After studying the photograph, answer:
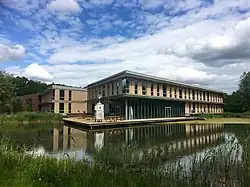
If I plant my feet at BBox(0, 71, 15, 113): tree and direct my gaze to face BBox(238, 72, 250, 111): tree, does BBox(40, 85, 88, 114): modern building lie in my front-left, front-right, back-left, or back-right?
front-left

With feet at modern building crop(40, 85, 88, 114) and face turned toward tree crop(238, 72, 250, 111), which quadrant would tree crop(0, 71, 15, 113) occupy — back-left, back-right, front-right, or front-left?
back-right

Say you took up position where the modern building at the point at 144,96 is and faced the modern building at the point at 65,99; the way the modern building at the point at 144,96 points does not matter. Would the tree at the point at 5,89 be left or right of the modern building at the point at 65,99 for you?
left

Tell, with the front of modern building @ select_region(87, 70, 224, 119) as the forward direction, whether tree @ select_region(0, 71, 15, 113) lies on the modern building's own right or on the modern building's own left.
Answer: on the modern building's own right

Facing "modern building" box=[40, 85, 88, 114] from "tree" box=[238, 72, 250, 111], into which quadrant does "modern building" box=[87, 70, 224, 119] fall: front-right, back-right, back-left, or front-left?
front-left

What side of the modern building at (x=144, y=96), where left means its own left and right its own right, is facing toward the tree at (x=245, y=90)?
left
